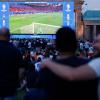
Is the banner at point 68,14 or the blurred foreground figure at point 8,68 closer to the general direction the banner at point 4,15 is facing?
the blurred foreground figure

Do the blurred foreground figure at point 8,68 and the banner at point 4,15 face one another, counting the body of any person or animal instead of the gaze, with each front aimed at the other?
yes

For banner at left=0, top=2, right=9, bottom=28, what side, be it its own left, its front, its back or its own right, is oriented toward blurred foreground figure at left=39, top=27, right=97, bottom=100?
front

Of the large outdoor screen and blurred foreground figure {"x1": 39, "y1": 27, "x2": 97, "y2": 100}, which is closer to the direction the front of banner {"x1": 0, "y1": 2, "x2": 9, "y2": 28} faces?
the blurred foreground figure

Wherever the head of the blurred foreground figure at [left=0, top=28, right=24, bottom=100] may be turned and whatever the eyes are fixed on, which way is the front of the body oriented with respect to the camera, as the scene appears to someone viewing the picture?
away from the camera

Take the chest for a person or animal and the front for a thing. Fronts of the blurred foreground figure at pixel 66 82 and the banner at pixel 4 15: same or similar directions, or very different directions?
very different directions

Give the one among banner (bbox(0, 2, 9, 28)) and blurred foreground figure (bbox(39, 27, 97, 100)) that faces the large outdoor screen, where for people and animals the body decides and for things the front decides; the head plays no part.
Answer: the blurred foreground figure

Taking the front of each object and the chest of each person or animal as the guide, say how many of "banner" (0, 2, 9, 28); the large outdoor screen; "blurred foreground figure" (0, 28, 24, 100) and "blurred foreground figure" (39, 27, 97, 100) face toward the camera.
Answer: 2

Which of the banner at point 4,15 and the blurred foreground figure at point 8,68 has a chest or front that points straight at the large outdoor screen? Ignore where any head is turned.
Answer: the blurred foreground figure

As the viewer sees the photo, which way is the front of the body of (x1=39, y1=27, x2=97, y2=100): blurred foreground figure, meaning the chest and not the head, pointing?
away from the camera

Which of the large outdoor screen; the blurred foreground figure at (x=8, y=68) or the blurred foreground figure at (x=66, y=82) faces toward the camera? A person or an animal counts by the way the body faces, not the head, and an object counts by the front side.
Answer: the large outdoor screen

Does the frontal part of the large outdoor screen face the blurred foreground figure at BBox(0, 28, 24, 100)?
yes

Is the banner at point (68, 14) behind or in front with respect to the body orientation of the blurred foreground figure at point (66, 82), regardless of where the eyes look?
in front

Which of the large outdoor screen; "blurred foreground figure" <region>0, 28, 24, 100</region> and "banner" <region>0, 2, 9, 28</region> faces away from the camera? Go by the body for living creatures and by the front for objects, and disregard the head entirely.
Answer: the blurred foreground figure

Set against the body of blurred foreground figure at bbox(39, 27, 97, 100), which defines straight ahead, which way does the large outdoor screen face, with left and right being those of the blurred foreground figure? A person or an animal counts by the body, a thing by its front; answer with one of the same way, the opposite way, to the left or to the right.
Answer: the opposite way

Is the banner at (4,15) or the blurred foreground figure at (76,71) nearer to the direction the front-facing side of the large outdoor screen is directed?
the blurred foreground figure
